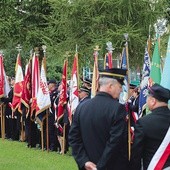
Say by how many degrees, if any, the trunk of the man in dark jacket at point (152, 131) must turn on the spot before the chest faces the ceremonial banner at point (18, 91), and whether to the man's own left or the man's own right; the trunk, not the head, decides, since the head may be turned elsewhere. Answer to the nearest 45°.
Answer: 0° — they already face it

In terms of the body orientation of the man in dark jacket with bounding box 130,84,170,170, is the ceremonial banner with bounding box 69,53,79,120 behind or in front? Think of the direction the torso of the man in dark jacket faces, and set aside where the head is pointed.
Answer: in front

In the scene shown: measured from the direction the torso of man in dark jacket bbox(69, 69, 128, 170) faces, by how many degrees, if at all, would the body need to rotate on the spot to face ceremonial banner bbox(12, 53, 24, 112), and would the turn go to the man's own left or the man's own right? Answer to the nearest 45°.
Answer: approximately 45° to the man's own left

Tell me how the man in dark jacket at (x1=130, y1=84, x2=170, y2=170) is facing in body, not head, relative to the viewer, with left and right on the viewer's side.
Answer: facing away from the viewer and to the left of the viewer

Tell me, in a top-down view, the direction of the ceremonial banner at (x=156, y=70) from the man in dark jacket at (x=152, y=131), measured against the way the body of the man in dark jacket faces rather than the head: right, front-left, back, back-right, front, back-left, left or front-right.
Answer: front-right

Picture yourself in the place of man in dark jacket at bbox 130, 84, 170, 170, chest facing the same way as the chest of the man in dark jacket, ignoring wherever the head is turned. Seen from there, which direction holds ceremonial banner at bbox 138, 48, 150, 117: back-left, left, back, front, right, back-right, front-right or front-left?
front-right

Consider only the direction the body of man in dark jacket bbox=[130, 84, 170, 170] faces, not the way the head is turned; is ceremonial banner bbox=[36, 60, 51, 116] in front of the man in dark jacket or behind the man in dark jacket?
in front

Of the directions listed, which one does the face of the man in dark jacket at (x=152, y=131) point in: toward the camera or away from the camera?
away from the camera

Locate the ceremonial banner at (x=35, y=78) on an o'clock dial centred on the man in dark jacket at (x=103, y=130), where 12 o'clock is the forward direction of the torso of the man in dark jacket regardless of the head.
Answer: The ceremonial banner is roughly at 10 o'clock from the man in dark jacket.

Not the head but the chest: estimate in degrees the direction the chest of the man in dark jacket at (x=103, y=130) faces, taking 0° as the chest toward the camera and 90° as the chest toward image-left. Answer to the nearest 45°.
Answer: approximately 225°

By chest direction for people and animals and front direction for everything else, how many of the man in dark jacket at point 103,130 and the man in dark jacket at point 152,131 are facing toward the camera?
0

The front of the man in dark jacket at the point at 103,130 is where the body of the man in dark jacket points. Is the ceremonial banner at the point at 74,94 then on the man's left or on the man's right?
on the man's left
